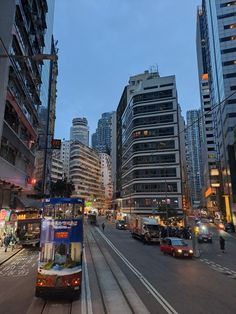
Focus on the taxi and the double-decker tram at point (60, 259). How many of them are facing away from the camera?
1

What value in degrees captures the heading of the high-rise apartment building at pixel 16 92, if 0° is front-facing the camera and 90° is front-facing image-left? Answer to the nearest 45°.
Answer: approximately 270°

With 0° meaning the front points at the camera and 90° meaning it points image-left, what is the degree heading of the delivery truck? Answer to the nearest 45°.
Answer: approximately 315°

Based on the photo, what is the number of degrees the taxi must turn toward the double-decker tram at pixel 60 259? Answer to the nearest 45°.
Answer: approximately 45° to its right

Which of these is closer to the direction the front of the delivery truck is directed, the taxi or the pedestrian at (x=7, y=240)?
the taxi

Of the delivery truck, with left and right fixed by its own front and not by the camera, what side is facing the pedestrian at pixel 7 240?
right

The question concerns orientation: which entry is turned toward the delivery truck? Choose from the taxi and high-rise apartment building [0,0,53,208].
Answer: the high-rise apartment building
